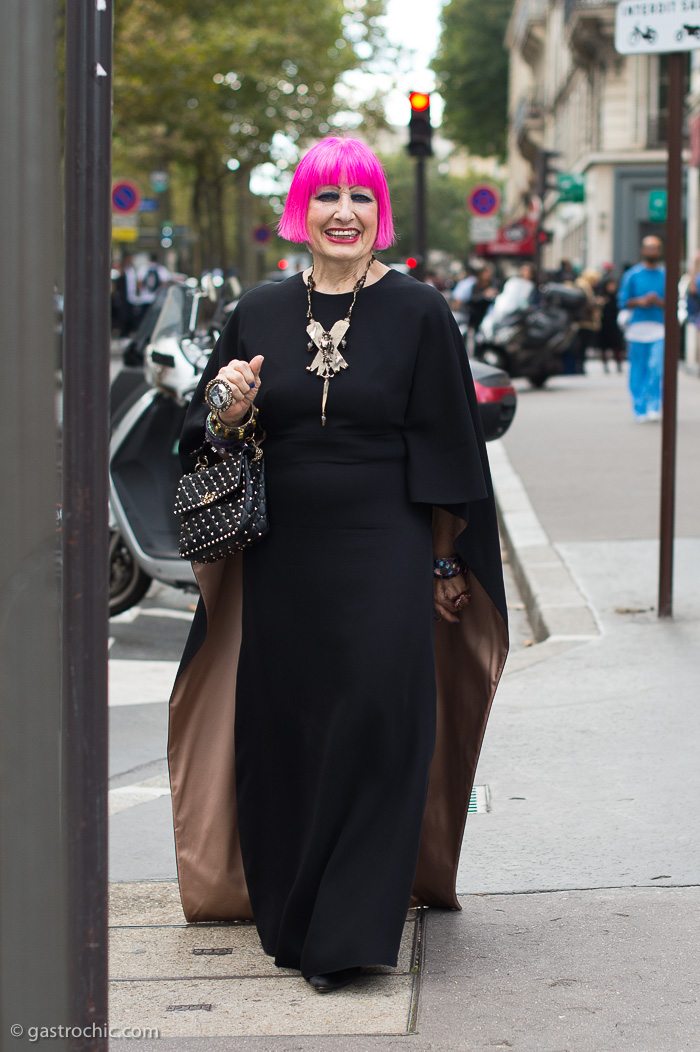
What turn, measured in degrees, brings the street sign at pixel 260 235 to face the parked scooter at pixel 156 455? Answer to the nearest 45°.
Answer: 0° — it already faces it

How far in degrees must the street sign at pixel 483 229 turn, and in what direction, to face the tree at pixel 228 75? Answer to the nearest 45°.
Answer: approximately 135° to its right
